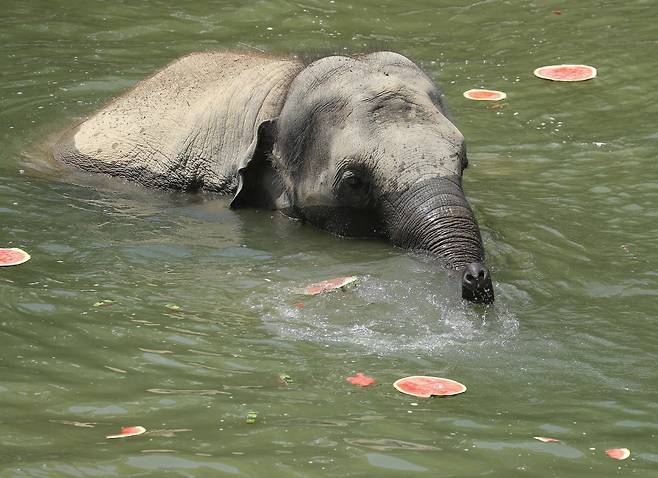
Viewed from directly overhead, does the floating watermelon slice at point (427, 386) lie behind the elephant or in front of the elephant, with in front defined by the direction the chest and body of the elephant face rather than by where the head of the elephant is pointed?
in front

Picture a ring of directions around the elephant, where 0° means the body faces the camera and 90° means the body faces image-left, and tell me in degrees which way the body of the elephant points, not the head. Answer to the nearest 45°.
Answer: approximately 315°

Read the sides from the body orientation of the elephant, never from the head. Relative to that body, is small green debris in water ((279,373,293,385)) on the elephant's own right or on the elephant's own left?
on the elephant's own right

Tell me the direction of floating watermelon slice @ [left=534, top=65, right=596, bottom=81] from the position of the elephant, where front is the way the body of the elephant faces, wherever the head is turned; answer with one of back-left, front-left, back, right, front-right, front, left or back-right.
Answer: left

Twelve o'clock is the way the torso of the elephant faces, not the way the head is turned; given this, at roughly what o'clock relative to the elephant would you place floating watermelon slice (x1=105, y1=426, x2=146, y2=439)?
The floating watermelon slice is roughly at 2 o'clock from the elephant.

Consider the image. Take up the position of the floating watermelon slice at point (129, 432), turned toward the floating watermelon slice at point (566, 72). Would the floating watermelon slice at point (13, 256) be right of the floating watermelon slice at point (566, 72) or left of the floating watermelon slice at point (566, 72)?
left

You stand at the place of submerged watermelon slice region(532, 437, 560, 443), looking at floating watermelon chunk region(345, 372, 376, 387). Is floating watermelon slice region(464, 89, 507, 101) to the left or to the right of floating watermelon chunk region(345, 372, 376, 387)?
right

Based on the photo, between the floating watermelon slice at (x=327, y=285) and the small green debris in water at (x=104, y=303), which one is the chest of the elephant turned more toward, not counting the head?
the floating watermelon slice

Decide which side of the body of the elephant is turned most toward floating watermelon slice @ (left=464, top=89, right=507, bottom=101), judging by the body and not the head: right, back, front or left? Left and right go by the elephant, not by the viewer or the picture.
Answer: left

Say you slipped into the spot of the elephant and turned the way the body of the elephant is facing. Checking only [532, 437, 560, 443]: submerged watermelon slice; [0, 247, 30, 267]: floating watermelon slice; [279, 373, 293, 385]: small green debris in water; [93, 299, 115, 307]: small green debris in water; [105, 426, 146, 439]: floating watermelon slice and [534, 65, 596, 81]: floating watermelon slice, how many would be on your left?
1

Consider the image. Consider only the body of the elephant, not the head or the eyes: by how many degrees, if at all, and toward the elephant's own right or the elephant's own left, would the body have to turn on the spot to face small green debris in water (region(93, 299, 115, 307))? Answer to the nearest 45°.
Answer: approximately 90° to the elephant's own right
